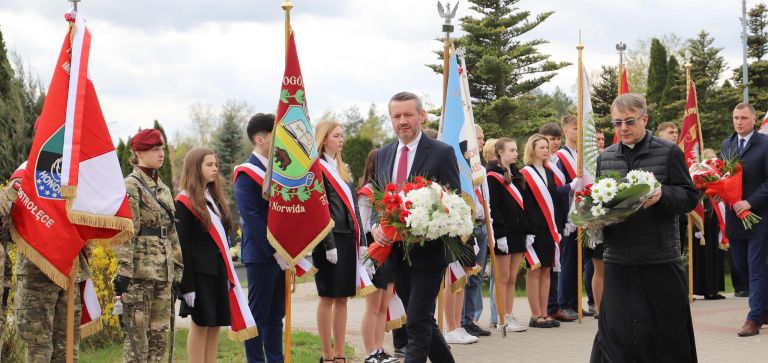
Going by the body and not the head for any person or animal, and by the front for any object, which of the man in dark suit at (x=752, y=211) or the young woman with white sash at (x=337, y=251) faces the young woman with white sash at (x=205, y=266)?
the man in dark suit

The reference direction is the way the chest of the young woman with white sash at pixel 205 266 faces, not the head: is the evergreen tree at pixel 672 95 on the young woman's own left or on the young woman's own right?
on the young woman's own left

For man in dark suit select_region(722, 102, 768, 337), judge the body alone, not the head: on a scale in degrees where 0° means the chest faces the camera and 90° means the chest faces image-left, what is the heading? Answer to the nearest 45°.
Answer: approximately 45°

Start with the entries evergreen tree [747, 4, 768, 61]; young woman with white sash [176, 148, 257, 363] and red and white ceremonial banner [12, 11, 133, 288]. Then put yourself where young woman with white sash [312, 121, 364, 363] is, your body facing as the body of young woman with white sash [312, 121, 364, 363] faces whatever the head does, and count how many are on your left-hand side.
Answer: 1

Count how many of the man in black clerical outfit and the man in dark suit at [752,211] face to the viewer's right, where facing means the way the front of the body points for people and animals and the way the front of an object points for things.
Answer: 0

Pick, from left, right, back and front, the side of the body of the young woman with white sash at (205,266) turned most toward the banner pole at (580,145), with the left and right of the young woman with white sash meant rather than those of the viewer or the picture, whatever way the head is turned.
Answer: left

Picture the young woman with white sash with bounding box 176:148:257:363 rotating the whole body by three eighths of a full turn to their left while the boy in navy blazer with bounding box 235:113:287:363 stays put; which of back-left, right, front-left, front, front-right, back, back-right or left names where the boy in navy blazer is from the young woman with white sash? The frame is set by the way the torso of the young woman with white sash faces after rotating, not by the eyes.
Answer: front-right

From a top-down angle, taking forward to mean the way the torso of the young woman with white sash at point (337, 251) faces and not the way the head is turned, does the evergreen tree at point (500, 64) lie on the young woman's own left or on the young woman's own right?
on the young woman's own left

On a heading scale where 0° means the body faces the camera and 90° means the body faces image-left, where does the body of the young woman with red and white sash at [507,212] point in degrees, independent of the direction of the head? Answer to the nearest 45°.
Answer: approximately 315°

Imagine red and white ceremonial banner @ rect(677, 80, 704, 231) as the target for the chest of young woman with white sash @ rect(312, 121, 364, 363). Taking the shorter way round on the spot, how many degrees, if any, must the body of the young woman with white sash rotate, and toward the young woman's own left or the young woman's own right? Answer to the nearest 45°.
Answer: approximately 90° to the young woman's own left

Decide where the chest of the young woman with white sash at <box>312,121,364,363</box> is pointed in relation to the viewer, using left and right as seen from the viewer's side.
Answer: facing the viewer and to the right of the viewer

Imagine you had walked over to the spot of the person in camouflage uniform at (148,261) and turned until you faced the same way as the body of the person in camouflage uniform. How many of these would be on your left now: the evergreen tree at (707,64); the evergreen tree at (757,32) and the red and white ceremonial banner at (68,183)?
2

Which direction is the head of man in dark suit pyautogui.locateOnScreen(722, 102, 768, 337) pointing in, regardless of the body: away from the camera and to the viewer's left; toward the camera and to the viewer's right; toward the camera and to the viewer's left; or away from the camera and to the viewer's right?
toward the camera and to the viewer's left

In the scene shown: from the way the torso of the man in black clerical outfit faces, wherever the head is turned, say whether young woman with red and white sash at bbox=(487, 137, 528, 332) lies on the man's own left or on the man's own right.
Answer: on the man's own right

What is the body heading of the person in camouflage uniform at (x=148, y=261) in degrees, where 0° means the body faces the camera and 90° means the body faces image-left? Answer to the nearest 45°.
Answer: approximately 315°
